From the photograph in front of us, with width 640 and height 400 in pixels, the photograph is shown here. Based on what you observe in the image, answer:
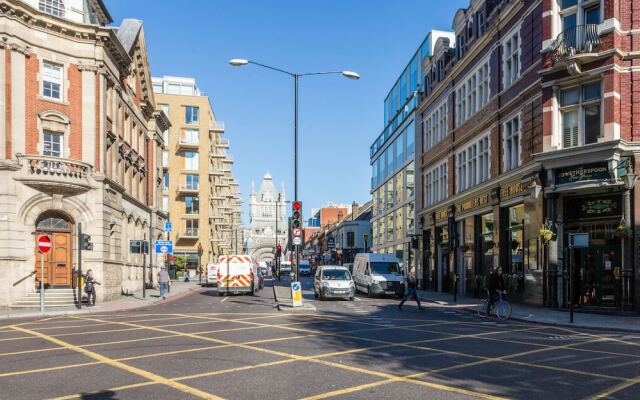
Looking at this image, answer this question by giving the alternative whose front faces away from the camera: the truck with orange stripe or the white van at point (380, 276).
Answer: the truck with orange stripe

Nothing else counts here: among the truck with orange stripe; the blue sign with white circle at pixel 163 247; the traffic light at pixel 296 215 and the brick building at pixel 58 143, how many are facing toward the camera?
3

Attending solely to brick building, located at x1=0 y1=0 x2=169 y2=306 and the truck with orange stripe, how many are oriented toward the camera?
1

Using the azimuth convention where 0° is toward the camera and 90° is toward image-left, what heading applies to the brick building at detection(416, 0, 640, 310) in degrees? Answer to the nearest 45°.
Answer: approximately 45°

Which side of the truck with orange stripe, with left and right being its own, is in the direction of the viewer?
back

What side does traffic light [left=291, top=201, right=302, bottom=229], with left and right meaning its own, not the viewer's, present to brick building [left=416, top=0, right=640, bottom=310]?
left

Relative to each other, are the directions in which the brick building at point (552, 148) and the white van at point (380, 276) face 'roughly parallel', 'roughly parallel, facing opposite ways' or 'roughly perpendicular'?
roughly perpendicular
